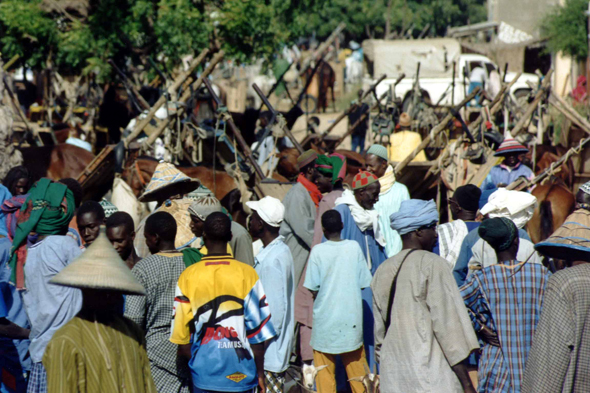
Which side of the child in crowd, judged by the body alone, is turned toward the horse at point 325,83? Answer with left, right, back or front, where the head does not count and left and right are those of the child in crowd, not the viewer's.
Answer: front

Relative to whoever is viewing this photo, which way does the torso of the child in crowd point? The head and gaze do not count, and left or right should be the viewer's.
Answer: facing away from the viewer

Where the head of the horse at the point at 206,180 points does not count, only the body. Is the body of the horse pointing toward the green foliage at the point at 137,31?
no

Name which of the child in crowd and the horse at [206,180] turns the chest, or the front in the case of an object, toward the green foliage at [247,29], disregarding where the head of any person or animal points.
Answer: the child in crowd

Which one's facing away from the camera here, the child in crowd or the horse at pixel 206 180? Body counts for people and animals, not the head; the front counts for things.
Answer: the child in crowd

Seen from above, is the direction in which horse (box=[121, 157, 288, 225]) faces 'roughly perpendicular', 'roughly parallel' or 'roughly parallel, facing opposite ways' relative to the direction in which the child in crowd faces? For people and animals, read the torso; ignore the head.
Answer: roughly perpendicular

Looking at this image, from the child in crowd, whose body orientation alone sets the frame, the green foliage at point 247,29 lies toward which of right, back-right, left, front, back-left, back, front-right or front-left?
front

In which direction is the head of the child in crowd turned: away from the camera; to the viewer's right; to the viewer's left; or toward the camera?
away from the camera

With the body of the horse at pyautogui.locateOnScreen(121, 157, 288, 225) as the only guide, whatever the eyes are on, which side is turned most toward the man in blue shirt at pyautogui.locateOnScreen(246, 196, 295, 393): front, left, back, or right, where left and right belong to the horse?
left

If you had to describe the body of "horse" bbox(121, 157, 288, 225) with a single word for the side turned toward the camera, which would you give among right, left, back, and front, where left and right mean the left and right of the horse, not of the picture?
left
